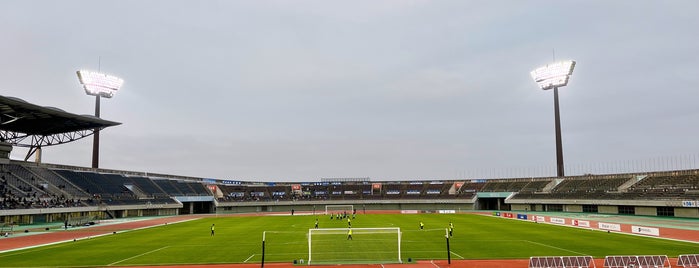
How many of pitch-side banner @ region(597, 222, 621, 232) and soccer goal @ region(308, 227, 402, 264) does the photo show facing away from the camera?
1

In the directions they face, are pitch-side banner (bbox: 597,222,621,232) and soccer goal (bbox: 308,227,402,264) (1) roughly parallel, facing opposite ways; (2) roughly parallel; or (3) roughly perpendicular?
roughly perpendicular

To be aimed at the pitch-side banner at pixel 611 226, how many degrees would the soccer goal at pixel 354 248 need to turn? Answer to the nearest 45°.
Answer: approximately 45° to its right

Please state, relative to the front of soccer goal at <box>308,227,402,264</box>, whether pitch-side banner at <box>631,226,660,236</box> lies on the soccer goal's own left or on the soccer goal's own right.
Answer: on the soccer goal's own right

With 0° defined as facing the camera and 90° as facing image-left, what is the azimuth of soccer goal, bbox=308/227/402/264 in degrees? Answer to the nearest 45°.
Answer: approximately 180°

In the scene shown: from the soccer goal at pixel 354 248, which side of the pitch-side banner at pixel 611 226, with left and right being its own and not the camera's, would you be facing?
front

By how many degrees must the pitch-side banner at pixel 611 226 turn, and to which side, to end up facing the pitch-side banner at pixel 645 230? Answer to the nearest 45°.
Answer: approximately 90° to its left

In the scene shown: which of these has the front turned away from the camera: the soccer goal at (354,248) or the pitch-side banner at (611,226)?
the soccer goal

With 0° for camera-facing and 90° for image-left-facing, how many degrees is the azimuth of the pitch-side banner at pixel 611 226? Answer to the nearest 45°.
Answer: approximately 45°

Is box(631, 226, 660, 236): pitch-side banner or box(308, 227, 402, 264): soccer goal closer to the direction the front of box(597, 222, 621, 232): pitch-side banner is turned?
the soccer goal
